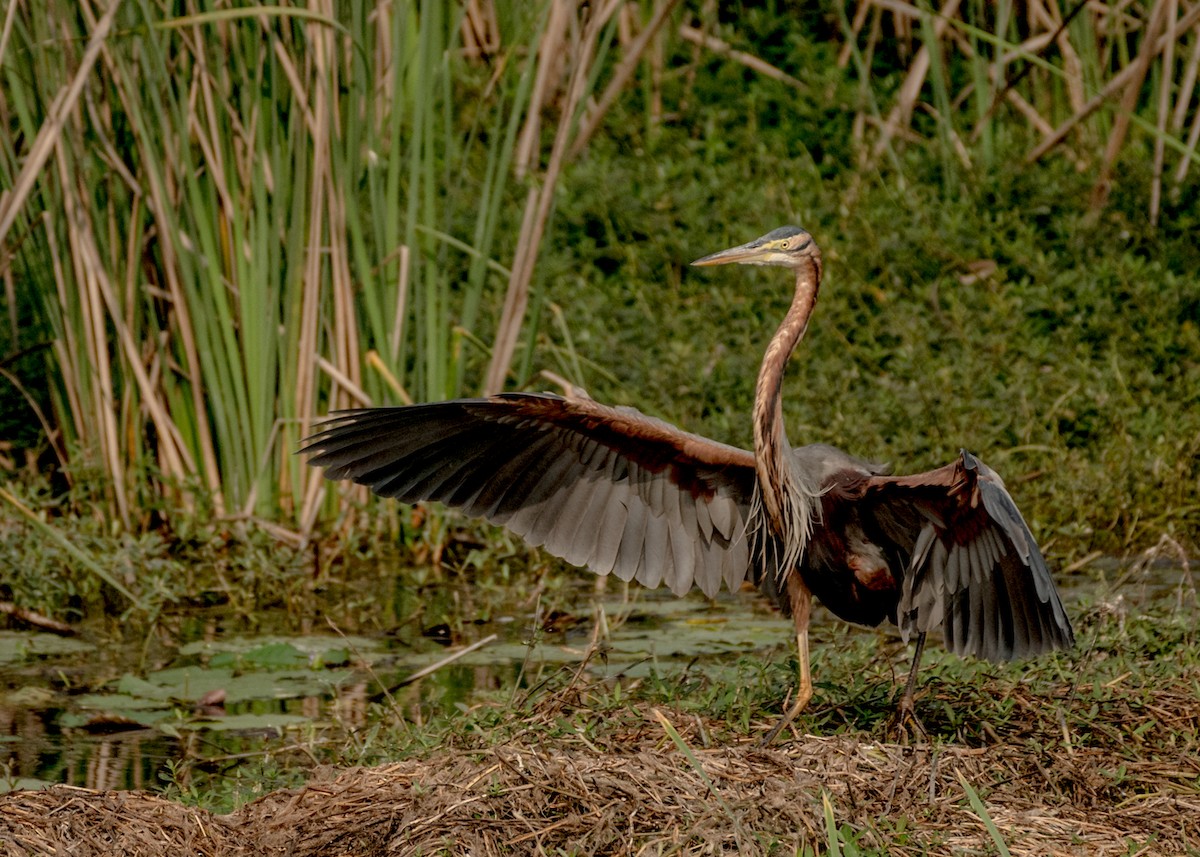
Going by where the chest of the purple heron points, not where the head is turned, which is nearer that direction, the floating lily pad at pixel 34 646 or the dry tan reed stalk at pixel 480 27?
the floating lily pad

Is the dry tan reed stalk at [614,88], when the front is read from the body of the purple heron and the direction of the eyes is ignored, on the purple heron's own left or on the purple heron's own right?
on the purple heron's own right

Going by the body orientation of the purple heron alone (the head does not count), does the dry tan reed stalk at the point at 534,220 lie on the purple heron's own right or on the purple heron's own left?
on the purple heron's own right

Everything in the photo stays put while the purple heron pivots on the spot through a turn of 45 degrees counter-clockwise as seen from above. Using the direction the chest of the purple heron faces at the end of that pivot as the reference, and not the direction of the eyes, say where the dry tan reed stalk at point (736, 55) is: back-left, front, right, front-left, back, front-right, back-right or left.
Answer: back

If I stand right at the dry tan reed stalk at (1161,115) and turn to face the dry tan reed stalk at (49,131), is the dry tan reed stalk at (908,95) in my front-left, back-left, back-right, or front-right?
front-right

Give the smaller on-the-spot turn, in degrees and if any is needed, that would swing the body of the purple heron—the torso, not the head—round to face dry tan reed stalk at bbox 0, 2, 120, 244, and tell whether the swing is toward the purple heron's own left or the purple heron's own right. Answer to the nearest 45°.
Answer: approximately 90° to the purple heron's own right

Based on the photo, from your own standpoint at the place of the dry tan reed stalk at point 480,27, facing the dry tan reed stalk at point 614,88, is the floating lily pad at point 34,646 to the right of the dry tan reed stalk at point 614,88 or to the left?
right

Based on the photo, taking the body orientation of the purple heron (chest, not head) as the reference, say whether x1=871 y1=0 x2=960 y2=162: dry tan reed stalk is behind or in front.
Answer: behind

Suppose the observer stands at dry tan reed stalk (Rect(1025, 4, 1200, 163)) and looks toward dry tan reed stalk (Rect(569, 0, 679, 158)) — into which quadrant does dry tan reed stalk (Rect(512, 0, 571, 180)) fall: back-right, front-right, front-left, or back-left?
front-left

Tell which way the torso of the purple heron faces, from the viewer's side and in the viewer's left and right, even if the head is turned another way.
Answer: facing the viewer and to the left of the viewer
